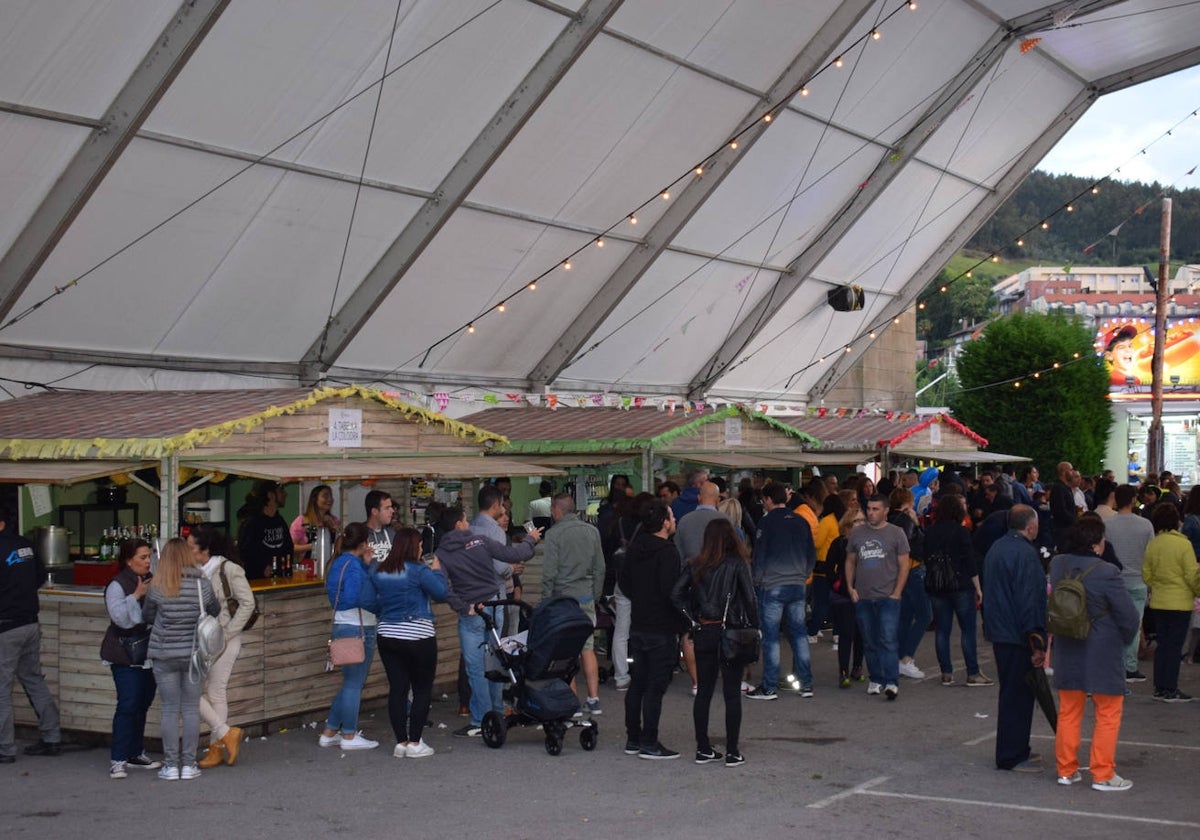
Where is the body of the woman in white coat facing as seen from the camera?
to the viewer's left

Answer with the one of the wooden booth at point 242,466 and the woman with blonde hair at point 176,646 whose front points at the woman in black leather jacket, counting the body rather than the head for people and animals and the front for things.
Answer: the wooden booth

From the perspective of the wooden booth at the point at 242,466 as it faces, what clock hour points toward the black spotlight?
The black spotlight is roughly at 9 o'clock from the wooden booth.

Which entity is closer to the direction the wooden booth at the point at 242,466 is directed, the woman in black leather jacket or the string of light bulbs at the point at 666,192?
the woman in black leather jacket

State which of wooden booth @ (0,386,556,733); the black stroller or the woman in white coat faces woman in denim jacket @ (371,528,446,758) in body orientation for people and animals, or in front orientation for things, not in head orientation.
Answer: the wooden booth

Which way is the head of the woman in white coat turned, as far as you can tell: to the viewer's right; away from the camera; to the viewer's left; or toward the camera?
to the viewer's left

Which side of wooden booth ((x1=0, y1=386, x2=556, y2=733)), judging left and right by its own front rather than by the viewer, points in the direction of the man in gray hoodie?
front

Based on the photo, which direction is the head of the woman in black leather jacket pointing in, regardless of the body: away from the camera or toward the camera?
away from the camera

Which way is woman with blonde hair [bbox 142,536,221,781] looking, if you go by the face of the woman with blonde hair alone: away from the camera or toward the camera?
away from the camera

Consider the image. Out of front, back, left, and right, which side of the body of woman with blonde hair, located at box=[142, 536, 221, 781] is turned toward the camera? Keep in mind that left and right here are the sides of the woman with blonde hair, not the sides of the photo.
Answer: back

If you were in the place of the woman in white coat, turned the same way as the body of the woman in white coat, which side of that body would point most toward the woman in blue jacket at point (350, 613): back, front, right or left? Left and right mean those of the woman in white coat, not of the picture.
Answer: back

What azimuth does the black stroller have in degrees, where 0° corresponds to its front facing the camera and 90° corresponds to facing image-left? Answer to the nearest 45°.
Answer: approximately 315°

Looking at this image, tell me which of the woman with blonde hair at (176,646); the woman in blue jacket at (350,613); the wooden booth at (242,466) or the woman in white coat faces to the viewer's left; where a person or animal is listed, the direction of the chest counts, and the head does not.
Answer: the woman in white coat

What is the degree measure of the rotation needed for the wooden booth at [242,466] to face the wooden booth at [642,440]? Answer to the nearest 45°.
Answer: approximately 90° to its left
